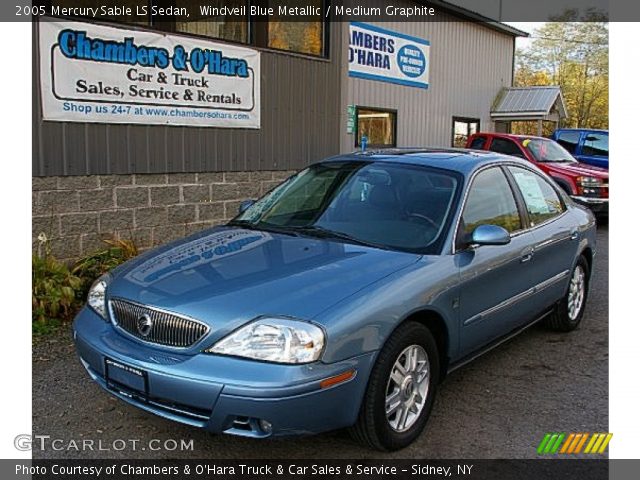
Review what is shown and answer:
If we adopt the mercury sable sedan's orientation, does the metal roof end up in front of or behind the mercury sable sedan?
behind

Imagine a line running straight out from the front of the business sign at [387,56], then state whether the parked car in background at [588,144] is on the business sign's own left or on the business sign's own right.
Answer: on the business sign's own left

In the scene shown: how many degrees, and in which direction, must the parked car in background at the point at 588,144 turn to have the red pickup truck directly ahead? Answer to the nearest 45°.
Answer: approximately 45° to its right

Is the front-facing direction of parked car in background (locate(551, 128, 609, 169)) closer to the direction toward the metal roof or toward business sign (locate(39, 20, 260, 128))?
the business sign

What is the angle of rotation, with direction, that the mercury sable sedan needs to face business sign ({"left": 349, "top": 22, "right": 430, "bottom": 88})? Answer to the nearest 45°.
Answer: approximately 135° to its right

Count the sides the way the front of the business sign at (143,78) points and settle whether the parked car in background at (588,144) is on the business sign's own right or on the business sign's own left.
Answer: on the business sign's own left

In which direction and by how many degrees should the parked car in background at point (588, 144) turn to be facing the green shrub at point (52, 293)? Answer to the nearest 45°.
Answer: approximately 45° to its right

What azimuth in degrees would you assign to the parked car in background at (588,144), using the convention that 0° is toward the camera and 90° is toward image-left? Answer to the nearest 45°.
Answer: approximately 315°
